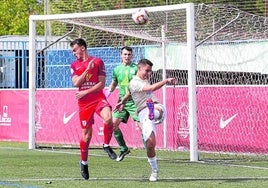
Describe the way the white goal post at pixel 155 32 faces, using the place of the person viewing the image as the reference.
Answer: facing the viewer and to the left of the viewer

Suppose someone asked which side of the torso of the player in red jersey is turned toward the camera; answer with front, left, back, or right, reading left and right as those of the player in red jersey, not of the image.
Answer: front

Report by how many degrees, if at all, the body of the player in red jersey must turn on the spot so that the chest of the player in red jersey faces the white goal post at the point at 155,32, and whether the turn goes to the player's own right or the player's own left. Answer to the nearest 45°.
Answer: approximately 180°

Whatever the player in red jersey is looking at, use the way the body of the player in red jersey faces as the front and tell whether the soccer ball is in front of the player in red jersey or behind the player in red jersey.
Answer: behind

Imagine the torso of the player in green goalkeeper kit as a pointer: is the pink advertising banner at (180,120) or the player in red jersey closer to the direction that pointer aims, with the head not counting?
the player in red jersey

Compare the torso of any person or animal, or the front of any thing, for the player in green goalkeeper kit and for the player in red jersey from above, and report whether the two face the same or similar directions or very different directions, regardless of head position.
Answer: same or similar directions

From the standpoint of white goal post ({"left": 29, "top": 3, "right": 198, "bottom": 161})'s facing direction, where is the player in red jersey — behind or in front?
in front

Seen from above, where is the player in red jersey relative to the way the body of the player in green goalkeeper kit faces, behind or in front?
in front

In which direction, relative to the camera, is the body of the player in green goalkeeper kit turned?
toward the camera
